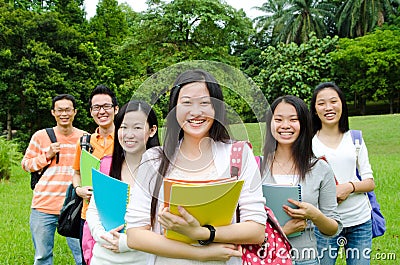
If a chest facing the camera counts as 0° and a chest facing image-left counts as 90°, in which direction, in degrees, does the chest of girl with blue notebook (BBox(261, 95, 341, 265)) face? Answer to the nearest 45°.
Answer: approximately 45°

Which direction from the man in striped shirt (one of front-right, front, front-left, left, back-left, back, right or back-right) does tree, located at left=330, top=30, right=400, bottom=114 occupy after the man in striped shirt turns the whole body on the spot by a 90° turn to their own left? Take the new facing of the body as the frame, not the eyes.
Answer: front-left

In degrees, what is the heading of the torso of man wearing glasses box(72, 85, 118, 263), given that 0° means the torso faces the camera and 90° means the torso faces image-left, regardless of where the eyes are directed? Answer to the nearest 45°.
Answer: approximately 0°

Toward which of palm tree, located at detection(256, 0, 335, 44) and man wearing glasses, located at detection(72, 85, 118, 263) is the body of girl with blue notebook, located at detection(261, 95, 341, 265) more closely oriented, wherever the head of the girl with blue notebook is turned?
the man wearing glasses

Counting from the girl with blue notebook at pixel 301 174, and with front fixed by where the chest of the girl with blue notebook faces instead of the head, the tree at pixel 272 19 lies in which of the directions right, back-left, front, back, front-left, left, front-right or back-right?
back-right

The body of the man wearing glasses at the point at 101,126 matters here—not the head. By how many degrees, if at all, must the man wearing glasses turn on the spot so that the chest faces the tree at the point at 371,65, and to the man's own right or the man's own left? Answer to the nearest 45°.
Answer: approximately 135° to the man's own left

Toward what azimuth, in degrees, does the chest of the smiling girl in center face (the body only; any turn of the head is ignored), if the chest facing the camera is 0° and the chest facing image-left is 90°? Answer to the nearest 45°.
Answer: approximately 0°

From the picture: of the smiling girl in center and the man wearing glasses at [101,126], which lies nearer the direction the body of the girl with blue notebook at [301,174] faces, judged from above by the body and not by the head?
the smiling girl in center

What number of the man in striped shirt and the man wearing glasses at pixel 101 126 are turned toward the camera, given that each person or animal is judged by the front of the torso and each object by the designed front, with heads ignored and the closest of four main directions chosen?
2

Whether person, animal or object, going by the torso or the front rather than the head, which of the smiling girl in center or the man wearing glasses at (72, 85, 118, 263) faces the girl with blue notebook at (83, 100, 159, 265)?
the man wearing glasses
